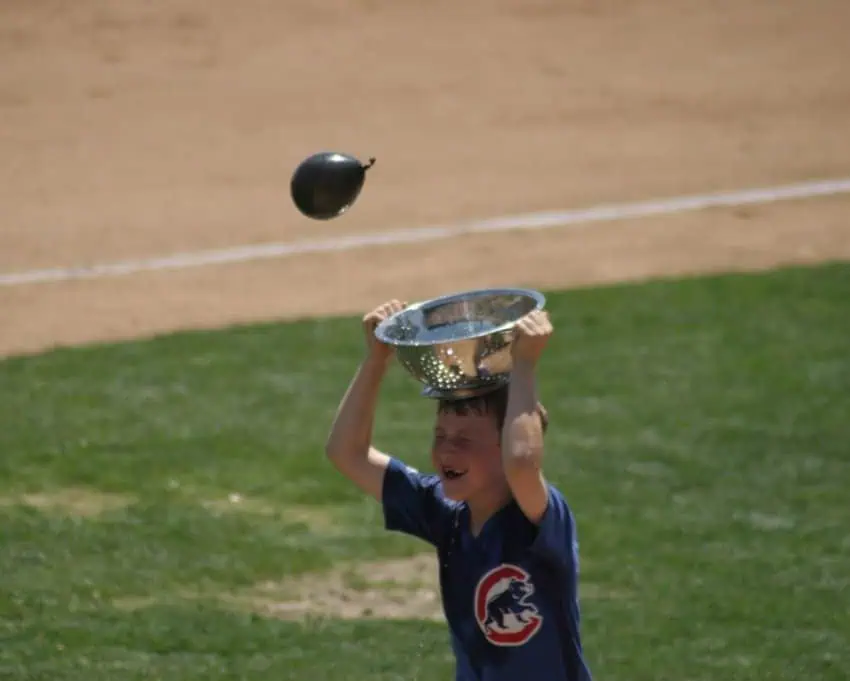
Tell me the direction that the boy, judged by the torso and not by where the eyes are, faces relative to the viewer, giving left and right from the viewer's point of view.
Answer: facing the viewer and to the left of the viewer

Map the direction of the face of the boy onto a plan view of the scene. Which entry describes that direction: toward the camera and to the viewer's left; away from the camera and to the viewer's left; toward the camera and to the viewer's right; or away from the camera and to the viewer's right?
toward the camera and to the viewer's left

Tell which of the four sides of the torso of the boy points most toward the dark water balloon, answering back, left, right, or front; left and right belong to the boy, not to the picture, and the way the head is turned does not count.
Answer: right
